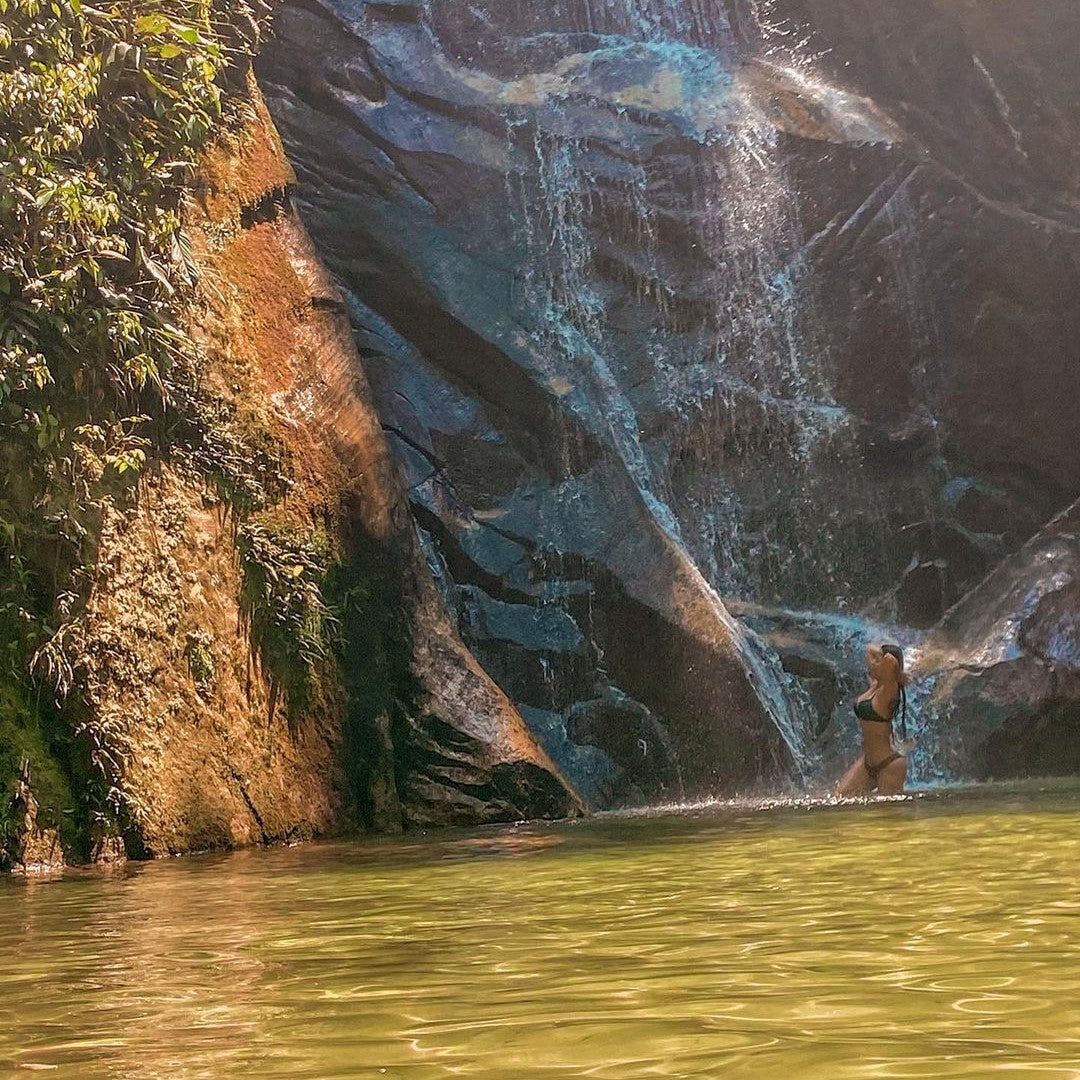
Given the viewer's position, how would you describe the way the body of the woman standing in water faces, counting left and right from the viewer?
facing the viewer and to the left of the viewer
